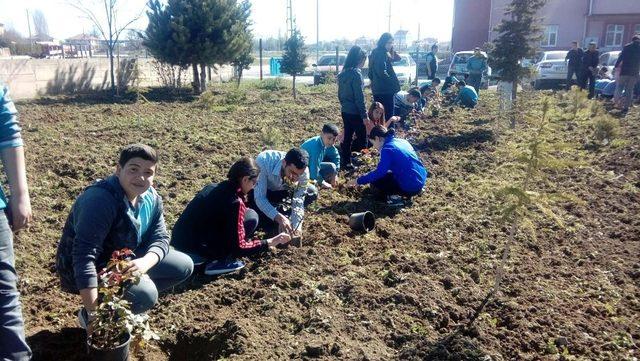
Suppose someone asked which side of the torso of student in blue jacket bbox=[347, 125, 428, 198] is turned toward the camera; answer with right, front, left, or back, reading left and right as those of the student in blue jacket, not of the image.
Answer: left

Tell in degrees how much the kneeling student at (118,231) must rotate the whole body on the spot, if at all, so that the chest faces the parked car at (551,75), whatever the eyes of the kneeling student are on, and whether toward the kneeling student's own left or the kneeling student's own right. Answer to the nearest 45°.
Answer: approximately 90° to the kneeling student's own left

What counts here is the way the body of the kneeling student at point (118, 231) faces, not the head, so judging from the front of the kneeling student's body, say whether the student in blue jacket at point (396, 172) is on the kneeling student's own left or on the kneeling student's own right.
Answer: on the kneeling student's own left

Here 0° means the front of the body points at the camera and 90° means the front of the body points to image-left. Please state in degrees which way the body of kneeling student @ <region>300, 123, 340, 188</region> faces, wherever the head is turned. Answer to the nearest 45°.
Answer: approximately 315°

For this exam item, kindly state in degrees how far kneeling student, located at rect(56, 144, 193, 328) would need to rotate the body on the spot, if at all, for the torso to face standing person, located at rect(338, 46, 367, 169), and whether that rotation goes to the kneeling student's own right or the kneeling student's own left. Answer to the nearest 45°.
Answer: approximately 90° to the kneeling student's own left

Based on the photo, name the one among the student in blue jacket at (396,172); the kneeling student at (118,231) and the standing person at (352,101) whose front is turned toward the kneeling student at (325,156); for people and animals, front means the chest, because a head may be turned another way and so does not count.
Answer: the student in blue jacket

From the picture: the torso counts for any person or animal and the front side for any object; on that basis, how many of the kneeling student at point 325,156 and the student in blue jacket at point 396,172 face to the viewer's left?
1

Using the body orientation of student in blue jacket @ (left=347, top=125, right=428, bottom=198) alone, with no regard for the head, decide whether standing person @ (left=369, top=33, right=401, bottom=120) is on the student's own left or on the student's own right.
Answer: on the student's own right

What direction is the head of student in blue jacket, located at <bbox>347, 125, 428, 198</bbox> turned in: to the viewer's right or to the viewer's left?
to the viewer's left

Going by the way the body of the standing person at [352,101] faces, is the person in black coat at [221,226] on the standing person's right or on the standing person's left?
on the standing person's right
